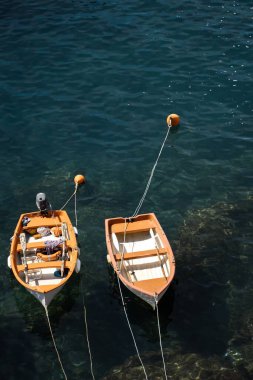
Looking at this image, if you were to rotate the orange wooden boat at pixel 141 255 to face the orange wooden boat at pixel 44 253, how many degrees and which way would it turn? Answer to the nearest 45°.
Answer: approximately 90° to its right

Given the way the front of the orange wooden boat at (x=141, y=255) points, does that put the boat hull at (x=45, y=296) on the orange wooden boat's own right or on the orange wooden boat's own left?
on the orange wooden boat's own right

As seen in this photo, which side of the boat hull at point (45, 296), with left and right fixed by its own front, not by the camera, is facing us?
front

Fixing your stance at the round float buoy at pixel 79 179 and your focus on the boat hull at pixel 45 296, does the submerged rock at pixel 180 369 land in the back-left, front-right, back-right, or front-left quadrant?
front-left

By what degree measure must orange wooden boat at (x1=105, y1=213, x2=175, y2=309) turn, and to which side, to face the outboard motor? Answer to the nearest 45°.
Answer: approximately 135° to its right

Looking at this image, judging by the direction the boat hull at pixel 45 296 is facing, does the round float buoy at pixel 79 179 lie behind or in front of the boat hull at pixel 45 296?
behind

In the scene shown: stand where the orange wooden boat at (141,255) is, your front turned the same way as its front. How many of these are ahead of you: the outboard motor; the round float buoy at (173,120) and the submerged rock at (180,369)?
1

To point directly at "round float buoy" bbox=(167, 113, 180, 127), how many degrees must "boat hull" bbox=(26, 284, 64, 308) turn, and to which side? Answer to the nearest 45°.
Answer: approximately 135° to its left

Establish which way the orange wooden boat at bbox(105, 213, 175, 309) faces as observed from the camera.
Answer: facing the viewer

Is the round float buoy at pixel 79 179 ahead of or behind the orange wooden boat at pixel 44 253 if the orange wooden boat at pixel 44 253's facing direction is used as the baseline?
behind

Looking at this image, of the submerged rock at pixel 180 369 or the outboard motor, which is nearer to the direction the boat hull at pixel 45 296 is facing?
the submerged rock

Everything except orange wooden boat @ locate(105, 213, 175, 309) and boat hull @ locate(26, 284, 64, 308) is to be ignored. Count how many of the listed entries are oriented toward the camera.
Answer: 2

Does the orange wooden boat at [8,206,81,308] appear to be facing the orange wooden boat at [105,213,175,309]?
no

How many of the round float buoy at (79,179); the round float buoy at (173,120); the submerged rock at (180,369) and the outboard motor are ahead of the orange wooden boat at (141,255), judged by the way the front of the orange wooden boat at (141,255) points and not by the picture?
1

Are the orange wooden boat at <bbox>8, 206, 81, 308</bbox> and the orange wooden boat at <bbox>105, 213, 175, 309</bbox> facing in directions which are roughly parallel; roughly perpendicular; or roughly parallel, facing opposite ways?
roughly parallel

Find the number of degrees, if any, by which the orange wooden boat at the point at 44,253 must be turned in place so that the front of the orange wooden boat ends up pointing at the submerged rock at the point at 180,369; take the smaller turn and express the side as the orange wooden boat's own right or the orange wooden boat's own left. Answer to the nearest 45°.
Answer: approximately 45° to the orange wooden boat's own left

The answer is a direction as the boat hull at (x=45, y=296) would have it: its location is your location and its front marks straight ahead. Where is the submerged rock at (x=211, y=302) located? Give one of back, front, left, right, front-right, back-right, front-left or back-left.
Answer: left
